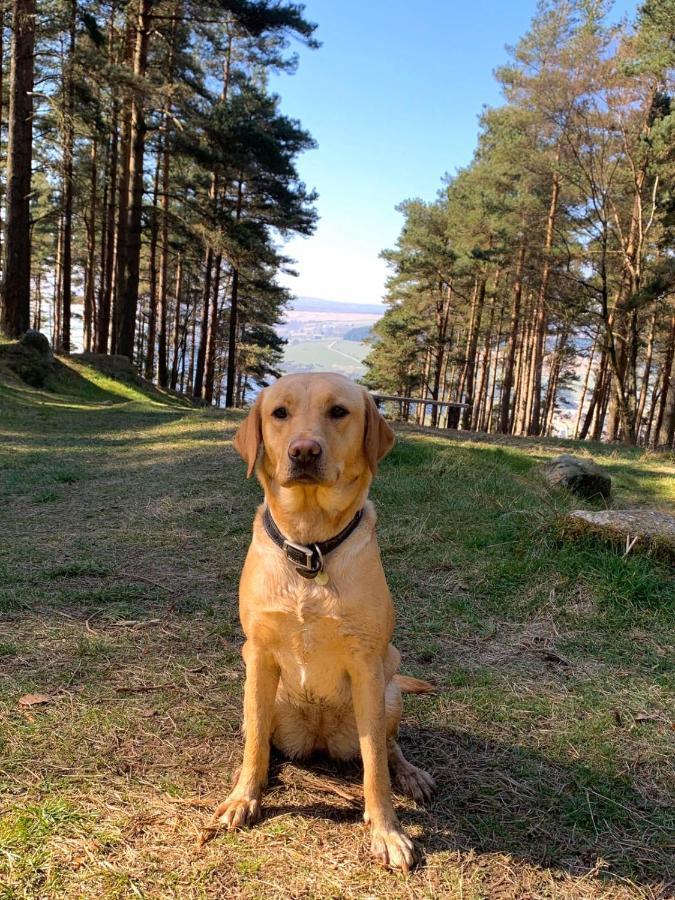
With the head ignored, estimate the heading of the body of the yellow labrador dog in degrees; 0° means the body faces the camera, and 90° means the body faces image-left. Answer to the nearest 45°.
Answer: approximately 0°

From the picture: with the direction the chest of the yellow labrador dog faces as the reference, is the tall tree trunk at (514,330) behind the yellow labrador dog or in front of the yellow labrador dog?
behind

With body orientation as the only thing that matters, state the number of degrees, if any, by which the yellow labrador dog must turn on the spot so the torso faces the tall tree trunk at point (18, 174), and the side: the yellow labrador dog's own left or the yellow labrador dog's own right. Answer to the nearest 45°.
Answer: approximately 135° to the yellow labrador dog's own right

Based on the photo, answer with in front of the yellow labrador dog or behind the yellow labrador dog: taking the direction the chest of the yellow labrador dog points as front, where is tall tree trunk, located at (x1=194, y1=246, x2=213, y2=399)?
behind

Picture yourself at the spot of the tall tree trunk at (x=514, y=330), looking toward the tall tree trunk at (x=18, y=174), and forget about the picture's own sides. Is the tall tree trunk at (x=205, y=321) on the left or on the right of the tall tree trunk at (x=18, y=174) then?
right

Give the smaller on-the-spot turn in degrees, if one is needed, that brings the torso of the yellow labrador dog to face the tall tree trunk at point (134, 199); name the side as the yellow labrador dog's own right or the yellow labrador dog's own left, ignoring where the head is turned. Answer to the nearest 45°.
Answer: approximately 180°

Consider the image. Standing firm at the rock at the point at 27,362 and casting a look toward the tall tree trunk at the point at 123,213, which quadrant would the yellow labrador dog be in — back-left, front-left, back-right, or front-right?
back-right

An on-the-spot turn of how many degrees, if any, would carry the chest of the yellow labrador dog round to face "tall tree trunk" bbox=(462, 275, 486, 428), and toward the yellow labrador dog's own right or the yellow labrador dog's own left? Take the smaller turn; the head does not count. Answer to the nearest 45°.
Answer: approximately 180°

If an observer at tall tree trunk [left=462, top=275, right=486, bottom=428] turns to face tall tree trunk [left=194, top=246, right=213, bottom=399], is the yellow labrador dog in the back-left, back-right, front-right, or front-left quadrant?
front-left
